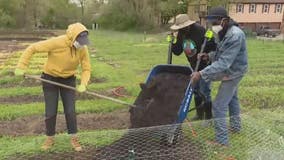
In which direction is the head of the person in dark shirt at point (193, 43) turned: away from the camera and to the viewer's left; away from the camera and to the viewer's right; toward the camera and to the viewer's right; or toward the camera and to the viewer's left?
toward the camera and to the viewer's left

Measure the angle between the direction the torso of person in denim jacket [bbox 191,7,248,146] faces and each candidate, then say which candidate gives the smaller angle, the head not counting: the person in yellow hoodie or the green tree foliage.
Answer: the person in yellow hoodie

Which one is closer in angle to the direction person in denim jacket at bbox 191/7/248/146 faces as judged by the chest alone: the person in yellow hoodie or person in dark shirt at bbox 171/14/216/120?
the person in yellow hoodie

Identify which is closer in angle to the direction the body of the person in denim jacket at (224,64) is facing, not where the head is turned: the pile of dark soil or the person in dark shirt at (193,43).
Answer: the pile of dark soil

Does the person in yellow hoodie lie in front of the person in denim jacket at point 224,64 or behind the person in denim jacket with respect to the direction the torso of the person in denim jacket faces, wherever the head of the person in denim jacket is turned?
in front

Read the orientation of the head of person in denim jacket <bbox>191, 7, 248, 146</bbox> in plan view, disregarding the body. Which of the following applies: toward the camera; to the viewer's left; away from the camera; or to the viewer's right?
to the viewer's left

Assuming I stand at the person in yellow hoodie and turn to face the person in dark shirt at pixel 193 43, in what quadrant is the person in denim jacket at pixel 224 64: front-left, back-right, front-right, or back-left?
front-right

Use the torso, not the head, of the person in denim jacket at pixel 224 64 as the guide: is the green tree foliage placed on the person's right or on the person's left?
on the person's right

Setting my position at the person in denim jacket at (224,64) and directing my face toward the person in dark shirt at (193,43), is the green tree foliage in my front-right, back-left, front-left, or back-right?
front-right

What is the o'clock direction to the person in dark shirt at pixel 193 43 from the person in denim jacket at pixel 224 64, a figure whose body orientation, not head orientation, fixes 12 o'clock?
the person in dark shirt at pixel 193 43 is roughly at 2 o'clock from the person in denim jacket at pixel 224 64.

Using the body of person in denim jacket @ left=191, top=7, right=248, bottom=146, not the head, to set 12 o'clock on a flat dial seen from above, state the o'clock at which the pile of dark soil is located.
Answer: The pile of dark soil is roughly at 12 o'clock from the person in denim jacket.

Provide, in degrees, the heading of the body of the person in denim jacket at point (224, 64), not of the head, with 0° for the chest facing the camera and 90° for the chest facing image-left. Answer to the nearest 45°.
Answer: approximately 90°
